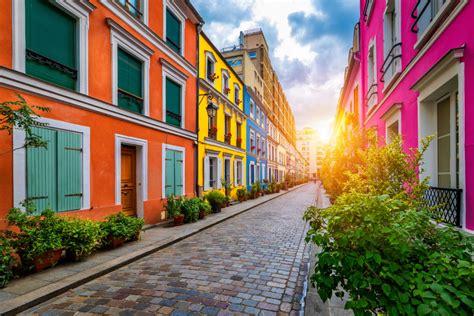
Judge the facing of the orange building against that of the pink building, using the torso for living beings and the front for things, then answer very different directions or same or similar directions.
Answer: very different directions

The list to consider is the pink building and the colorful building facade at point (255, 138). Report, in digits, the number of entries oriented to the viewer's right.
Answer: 1

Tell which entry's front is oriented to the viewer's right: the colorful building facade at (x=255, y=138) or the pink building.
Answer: the colorful building facade

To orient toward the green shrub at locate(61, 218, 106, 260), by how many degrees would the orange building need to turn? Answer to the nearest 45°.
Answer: approximately 45° to its right

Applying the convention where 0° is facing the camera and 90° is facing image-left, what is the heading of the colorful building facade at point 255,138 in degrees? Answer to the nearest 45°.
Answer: approximately 270°

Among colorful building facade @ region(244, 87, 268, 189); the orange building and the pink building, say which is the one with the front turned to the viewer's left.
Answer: the pink building

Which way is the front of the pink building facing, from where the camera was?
facing to the left of the viewer

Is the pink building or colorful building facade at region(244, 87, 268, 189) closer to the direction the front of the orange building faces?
the pink building
